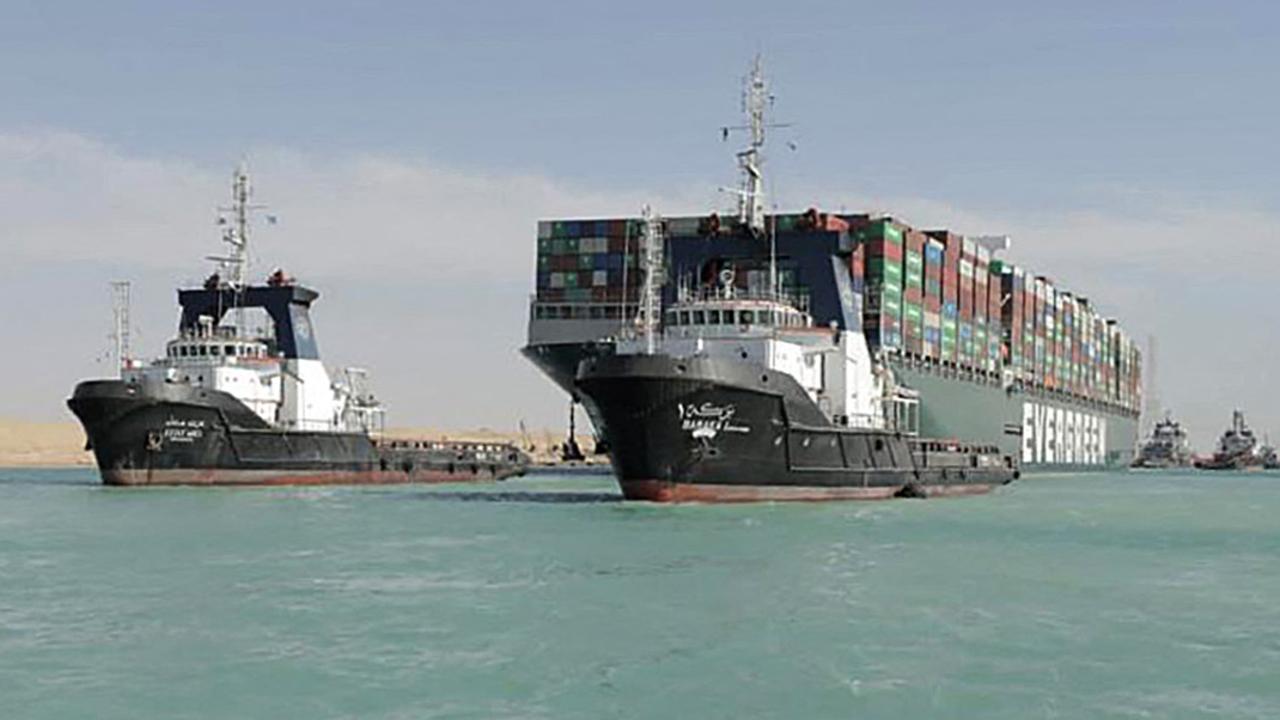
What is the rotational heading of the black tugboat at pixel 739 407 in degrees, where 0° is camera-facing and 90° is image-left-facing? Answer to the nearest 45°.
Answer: approximately 45°
